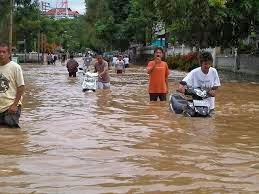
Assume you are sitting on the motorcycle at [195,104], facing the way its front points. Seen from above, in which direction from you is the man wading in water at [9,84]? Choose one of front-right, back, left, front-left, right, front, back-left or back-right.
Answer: right

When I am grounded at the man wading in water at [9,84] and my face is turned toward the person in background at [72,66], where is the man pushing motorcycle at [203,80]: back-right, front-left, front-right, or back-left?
front-right

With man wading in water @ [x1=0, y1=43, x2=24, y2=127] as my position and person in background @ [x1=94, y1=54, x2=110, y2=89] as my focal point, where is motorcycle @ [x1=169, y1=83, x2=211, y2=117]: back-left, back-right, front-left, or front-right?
front-right

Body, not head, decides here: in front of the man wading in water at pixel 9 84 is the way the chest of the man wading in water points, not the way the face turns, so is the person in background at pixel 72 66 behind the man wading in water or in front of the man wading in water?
behind

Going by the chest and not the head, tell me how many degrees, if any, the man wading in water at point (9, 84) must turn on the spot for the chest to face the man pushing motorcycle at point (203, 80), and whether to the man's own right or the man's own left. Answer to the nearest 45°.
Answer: approximately 135° to the man's own left

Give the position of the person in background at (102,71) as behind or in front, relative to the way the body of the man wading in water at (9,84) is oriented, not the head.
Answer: behind

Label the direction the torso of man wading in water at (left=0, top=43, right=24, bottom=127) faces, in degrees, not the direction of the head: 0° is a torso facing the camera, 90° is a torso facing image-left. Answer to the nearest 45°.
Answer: approximately 45°

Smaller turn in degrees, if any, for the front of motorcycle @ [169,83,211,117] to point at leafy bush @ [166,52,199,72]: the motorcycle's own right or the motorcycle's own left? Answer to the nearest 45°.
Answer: approximately 135° to the motorcycle's own left

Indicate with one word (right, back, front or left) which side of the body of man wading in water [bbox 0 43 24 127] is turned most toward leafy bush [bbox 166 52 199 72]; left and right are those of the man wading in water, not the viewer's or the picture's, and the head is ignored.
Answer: back

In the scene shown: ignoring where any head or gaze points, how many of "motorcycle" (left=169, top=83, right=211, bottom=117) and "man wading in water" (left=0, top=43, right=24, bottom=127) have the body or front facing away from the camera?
0
